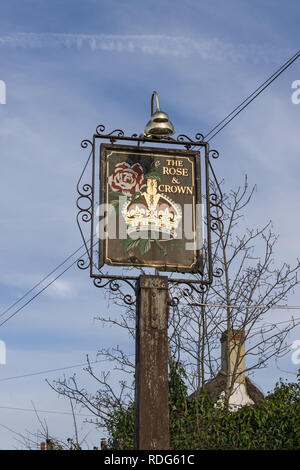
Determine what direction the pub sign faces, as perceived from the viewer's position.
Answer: facing the viewer
